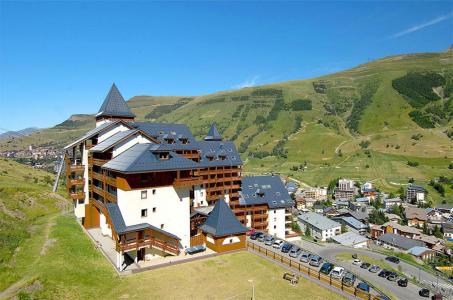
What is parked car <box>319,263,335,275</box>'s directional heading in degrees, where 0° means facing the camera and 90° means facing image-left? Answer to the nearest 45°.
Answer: approximately 45°

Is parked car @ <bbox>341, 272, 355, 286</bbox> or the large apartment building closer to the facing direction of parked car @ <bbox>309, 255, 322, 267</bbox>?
the large apartment building

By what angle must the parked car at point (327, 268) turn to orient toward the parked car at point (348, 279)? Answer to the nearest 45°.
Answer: approximately 90° to its left

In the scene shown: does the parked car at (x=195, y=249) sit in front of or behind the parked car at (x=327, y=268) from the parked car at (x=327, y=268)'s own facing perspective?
in front

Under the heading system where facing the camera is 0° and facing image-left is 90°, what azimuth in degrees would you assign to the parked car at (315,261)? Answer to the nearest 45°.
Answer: approximately 45°
